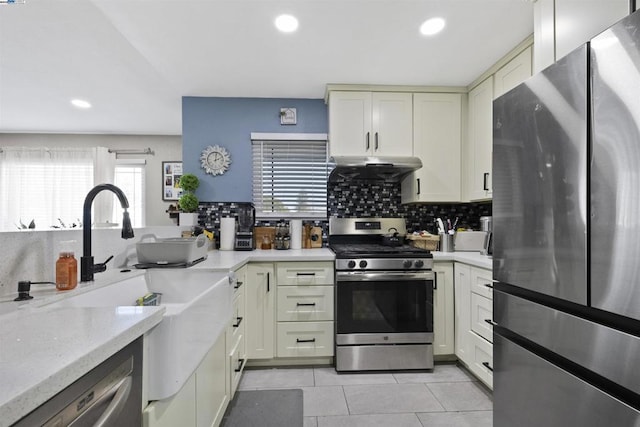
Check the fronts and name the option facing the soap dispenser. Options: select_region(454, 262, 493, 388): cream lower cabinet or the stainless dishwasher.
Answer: the cream lower cabinet

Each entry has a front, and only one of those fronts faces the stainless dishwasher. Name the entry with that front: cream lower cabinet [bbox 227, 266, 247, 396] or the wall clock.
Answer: the wall clock

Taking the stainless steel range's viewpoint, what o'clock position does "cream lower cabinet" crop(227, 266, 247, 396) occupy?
The cream lower cabinet is roughly at 2 o'clock from the stainless steel range.

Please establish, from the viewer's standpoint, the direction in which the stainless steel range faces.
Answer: facing the viewer

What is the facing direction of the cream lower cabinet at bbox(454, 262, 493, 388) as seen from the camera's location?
facing the viewer and to the left of the viewer

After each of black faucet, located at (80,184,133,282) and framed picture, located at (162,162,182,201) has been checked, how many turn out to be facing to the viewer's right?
1

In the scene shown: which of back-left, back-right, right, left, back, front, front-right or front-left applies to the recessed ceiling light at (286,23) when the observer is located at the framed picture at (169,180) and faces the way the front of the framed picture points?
front

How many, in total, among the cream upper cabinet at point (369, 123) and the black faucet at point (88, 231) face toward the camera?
1

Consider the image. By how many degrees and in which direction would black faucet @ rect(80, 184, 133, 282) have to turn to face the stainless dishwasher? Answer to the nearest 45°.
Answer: approximately 90° to its right

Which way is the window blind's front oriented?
toward the camera

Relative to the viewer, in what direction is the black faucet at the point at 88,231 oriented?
to the viewer's right

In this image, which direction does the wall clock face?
toward the camera

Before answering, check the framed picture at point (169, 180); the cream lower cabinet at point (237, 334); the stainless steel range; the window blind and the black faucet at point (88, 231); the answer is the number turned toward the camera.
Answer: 3
